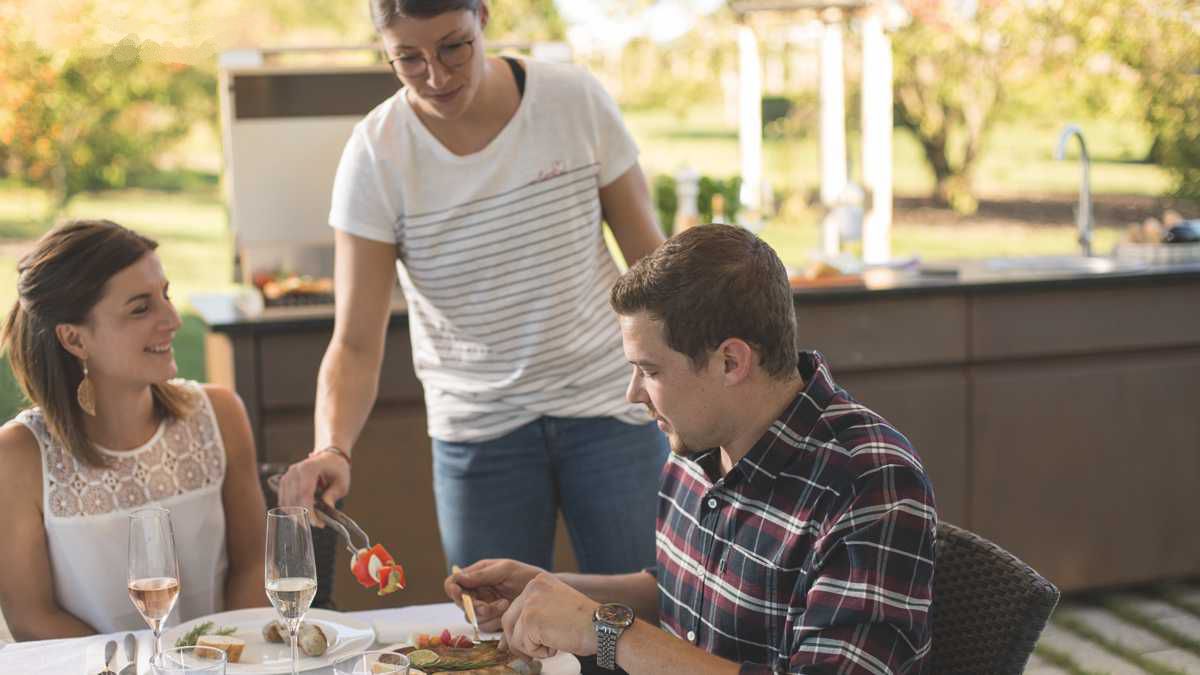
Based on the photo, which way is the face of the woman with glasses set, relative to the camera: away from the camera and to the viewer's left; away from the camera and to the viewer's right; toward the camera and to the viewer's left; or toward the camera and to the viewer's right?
toward the camera and to the viewer's left

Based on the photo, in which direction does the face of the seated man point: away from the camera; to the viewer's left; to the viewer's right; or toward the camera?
to the viewer's left

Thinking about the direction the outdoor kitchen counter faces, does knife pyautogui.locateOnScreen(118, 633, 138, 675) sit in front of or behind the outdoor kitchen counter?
in front

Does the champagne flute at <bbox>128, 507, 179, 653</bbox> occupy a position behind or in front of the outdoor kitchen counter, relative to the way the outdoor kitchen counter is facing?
in front

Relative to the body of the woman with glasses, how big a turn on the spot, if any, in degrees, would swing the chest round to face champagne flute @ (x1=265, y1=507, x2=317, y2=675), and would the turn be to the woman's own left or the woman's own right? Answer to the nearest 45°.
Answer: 0° — they already face it

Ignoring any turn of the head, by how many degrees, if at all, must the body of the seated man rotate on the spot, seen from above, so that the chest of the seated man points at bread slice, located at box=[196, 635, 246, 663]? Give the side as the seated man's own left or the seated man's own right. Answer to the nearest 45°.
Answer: approximately 45° to the seated man's own right

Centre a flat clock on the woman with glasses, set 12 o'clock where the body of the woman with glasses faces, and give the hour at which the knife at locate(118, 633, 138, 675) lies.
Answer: The knife is roughly at 1 o'clock from the woman with glasses.

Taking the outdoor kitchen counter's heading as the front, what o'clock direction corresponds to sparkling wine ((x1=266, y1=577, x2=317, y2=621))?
The sparkling wine is roughly at 1 o'clock from the outdoor kitchen counter.

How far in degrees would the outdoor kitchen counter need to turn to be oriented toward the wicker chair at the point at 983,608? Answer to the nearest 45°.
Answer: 0° — it already faces it

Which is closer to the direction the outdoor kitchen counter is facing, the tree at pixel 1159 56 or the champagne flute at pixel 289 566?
the champagne flute

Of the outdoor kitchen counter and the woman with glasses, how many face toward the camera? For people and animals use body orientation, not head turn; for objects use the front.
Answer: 2

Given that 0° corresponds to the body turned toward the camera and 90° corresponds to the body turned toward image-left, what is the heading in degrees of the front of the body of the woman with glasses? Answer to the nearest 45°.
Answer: approximately 0°

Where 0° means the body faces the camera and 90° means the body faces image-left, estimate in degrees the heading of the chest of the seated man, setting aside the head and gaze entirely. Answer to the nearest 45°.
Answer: approximately 45°
